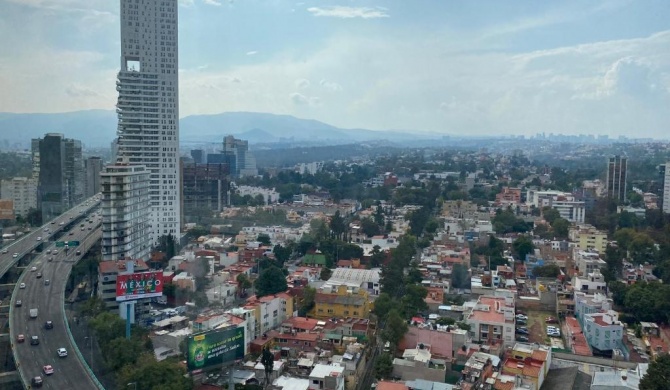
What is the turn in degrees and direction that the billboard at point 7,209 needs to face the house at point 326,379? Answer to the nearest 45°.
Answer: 0° — it already faces it

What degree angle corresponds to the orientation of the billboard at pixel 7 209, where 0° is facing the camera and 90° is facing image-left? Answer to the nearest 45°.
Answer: approximately 0°

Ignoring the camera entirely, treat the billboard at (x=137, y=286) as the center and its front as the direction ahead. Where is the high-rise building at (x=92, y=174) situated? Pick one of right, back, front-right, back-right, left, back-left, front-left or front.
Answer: back

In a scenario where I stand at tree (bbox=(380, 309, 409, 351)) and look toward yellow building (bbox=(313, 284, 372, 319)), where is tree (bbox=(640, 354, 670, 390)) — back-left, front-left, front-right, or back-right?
back-right

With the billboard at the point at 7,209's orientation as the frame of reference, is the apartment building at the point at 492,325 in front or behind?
in front

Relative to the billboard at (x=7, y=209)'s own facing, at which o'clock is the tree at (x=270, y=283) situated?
The tree is roughly at 11 o'clock from the billboard.

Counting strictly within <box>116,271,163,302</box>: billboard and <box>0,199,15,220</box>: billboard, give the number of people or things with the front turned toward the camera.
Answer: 2

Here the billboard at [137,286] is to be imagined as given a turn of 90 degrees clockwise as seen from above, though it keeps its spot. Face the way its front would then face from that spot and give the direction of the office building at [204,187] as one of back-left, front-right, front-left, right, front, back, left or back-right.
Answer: right

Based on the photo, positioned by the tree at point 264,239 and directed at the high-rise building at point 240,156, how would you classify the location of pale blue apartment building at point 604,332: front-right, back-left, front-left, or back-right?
back-right

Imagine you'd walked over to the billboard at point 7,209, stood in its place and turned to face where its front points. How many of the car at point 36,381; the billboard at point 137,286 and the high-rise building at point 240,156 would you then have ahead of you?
2
